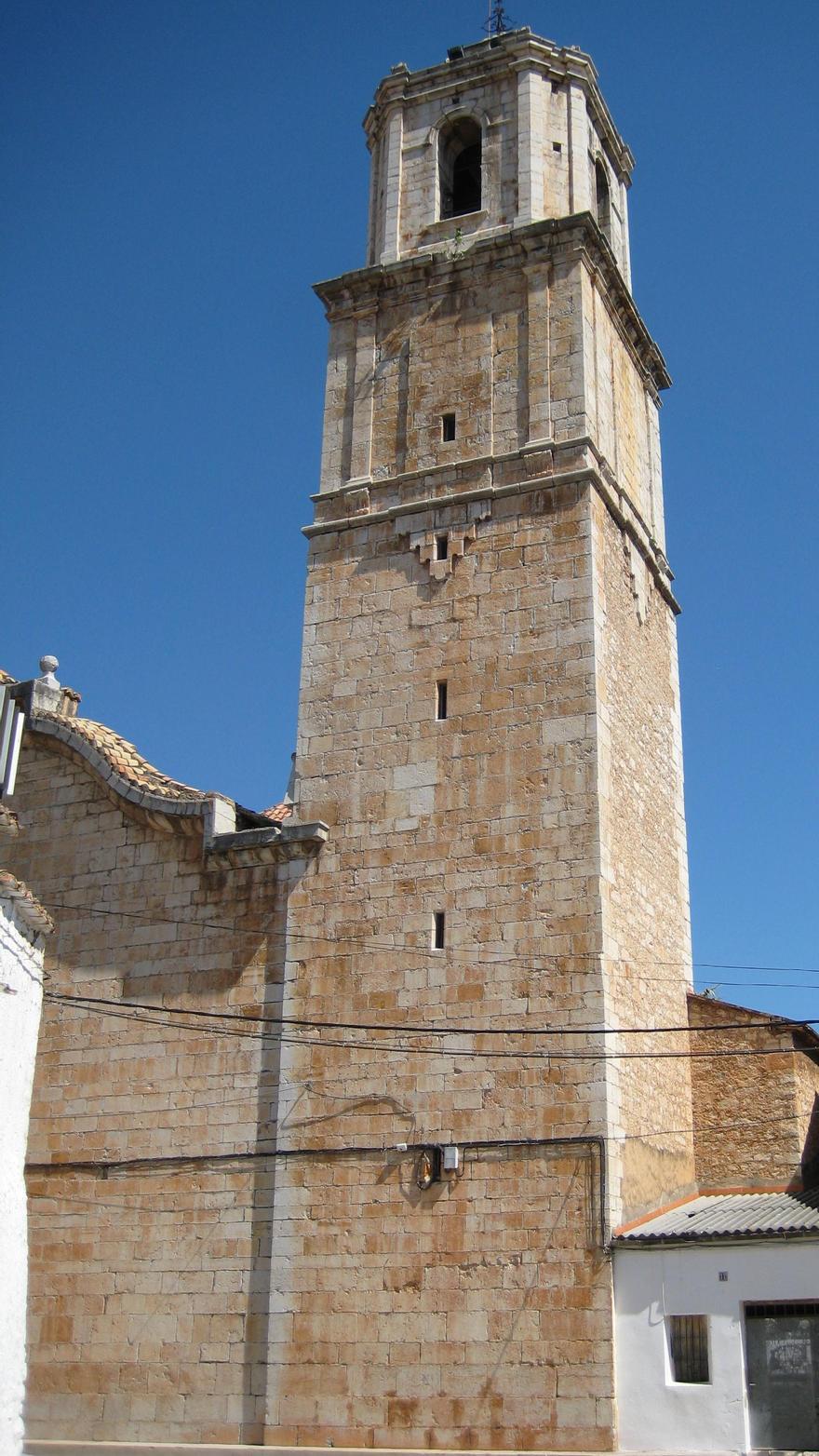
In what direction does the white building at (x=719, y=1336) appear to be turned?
toward the camera
